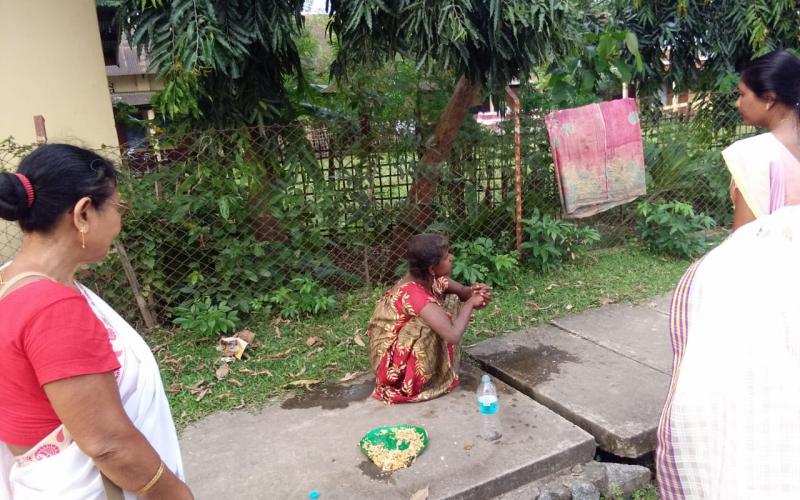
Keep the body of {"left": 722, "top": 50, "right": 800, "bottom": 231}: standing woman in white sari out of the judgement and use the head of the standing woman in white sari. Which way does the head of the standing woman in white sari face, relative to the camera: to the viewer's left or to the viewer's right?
to the viewer's left

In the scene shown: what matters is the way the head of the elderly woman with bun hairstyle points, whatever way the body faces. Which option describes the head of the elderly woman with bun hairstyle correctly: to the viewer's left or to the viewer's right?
to the viewer's right

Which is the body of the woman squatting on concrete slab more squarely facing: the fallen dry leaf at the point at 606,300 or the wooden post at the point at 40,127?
the fallen dry leaf

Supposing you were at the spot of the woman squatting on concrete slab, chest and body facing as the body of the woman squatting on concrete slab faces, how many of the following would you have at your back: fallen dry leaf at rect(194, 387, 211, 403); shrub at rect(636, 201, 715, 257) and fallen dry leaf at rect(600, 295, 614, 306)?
1

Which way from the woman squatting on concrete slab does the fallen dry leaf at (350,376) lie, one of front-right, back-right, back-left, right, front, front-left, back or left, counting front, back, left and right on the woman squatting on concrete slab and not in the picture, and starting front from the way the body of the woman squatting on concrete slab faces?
back-left

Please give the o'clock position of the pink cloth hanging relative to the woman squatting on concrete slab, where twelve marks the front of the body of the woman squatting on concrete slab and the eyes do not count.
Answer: The pink cloth hanging is roughly at 10 o'clock from the woman squatting on concrete slab.

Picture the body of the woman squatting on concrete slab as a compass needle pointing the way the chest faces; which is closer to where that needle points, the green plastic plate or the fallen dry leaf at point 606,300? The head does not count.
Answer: the fallen dry leaf

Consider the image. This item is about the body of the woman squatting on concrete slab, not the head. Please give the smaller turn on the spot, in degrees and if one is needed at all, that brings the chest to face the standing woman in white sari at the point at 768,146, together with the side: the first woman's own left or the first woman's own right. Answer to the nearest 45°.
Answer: approximately 45° to the first woman's own right

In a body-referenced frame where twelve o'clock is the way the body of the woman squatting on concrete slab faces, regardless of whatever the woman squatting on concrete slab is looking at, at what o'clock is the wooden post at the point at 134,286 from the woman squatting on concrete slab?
The wooden post is roughly at 7 o'clock from the woman squatting on concrete slab.

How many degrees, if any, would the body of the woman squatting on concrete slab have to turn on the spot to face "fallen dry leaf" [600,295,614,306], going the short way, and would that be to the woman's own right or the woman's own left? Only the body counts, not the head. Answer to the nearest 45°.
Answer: approximately 45° to the woman's own left

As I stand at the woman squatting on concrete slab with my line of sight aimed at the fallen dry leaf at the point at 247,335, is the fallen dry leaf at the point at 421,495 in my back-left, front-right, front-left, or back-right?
back-left

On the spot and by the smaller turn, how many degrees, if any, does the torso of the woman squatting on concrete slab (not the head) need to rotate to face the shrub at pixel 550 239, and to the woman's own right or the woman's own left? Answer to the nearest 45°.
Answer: approximately 45° to the woman's own left

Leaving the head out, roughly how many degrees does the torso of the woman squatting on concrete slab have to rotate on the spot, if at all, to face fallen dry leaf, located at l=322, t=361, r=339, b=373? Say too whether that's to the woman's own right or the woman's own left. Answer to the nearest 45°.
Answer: approximately 135° to the woman's own left

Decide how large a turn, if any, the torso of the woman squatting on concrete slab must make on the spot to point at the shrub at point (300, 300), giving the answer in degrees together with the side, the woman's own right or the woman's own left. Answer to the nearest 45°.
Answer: approximately 135° to the woman's own left

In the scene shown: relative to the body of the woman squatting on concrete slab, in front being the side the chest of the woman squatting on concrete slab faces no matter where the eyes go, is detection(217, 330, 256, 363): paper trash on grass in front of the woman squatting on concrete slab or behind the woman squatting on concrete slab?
behind

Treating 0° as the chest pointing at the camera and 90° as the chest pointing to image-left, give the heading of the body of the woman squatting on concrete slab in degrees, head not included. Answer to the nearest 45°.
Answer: approximately 270°

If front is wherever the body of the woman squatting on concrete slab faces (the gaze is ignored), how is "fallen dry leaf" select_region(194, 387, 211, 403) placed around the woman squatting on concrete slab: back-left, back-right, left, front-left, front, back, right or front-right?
back
